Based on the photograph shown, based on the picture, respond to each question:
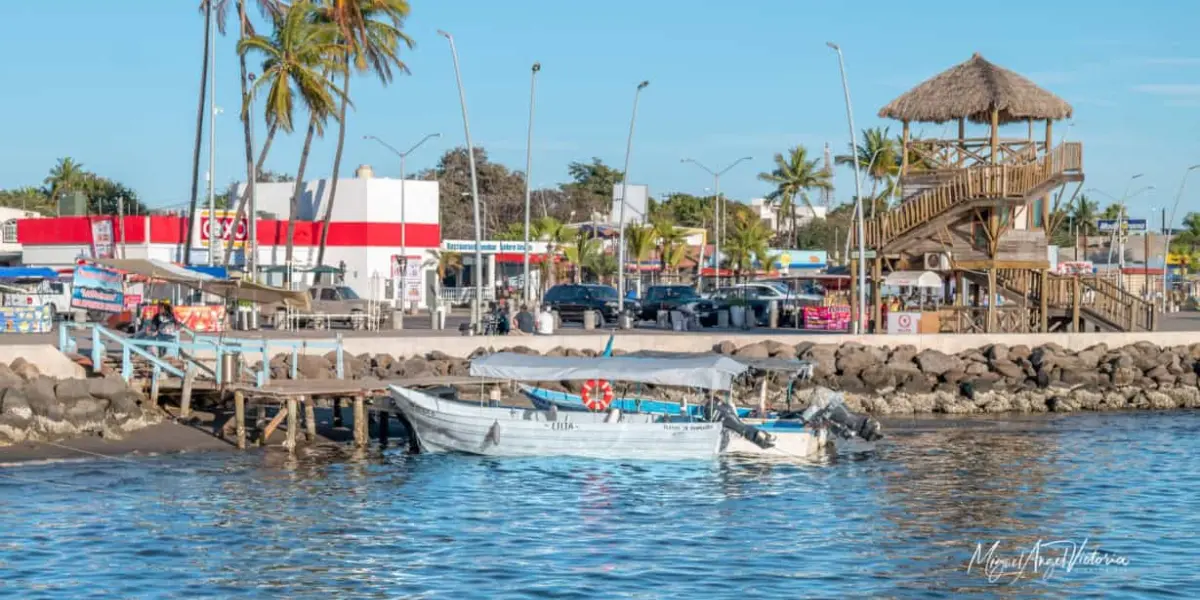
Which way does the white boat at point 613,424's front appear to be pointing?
to the viewer's left

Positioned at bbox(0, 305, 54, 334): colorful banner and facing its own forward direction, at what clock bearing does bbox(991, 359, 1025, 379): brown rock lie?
The brown rock is roughly at 10 o'clock from the colorful banner.

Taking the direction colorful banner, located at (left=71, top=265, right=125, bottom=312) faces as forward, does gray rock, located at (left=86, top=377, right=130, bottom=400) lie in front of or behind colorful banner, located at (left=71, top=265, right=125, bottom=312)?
in front

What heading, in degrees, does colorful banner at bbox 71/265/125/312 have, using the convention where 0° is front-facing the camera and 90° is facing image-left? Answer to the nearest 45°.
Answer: approximately 0°

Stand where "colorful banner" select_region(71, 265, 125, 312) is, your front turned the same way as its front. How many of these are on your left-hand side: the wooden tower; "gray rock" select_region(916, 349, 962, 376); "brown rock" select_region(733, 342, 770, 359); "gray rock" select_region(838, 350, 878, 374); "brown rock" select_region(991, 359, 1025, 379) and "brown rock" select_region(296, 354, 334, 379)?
6

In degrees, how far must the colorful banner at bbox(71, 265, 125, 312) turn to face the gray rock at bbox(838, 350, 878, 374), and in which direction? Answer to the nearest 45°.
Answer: approximately 90° to its left

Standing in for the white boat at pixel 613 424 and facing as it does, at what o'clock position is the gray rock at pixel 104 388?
The gray rock is roughly at 12 o'clock from the white boat.

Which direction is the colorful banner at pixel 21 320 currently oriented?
toward the camera

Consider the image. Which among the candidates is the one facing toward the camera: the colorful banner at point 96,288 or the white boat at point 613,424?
the colorful banner

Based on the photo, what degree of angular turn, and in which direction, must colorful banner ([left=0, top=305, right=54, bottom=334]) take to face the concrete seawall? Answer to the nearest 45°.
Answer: approximately 45° to its left

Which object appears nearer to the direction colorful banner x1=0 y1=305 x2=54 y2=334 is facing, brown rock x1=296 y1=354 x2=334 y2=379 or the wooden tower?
the brown rock

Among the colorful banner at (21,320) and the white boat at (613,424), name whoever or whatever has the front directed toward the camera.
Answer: the colorful banner

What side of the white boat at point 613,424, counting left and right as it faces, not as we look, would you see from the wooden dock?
front
